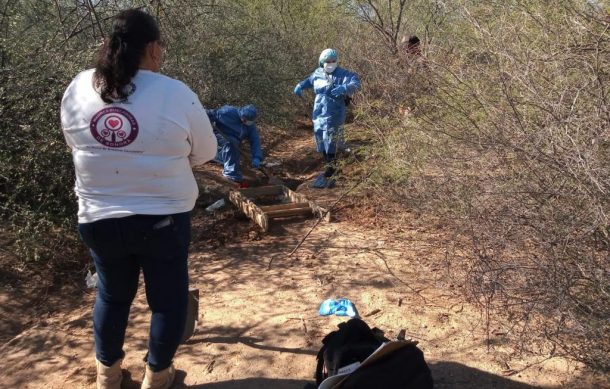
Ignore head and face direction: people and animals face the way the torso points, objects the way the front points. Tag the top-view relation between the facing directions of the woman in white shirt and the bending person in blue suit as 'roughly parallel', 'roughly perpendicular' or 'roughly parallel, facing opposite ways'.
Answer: roughly perpendicular

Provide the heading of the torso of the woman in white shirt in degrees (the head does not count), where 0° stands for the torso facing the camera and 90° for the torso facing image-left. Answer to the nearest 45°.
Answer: approximately 225°

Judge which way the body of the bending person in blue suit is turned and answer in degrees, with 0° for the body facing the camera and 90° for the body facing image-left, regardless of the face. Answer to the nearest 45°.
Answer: approximately 315°

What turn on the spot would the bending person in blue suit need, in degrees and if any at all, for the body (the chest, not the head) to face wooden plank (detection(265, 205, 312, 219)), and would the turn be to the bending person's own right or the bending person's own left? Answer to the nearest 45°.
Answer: approximately 45° to the bending person's own right

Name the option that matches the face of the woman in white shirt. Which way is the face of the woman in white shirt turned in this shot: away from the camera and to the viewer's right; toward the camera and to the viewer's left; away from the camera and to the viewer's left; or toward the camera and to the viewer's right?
away from the camera and to the viewer's right
